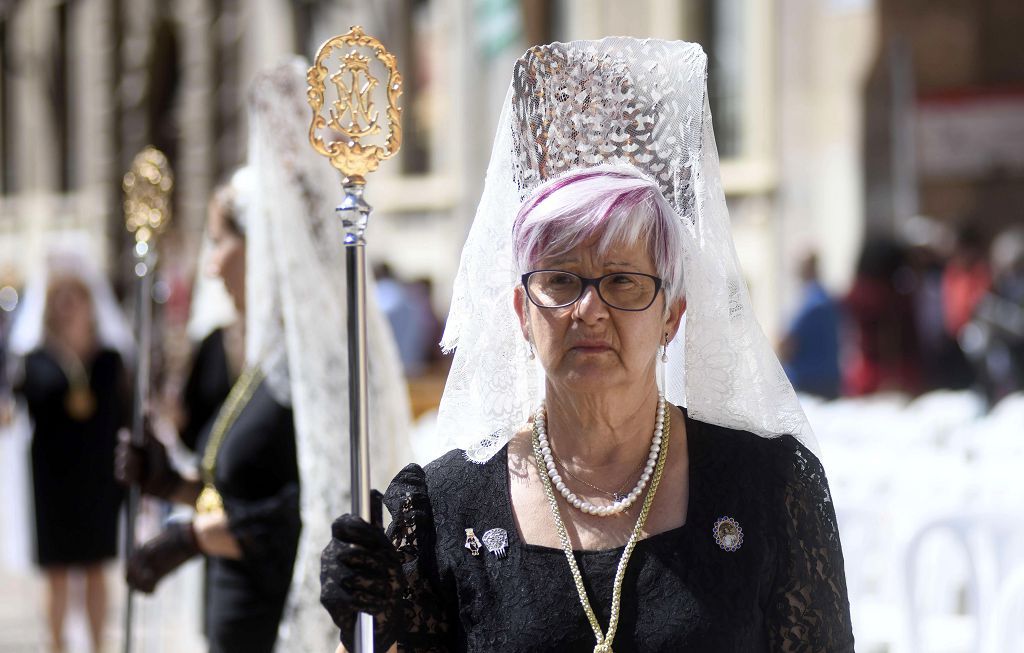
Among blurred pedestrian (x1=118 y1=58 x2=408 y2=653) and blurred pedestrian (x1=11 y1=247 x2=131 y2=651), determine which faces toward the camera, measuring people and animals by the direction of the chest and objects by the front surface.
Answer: blurred pedestrian (x1=11 y1=247 x2=131 y2=651)

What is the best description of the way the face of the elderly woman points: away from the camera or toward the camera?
toward the camera

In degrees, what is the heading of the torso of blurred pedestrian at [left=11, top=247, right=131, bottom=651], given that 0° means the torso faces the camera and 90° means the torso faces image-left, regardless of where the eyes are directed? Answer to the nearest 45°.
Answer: approximately 0°

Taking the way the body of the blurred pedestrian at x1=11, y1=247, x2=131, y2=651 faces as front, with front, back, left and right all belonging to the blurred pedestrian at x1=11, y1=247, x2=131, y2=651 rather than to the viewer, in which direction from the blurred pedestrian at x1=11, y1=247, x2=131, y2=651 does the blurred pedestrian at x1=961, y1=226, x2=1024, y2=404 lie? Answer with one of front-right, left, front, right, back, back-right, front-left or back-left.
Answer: left

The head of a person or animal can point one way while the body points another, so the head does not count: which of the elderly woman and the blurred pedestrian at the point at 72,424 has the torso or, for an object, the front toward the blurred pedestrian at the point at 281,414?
the blurred pedestrian at the point at 72,424

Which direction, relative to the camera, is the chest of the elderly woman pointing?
toward the camera

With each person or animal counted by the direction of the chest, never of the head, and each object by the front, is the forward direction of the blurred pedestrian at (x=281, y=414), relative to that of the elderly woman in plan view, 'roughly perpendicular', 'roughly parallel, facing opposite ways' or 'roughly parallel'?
roughly perpendicular

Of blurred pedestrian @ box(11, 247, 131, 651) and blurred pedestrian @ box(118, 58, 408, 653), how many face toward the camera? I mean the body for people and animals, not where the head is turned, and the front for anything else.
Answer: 1

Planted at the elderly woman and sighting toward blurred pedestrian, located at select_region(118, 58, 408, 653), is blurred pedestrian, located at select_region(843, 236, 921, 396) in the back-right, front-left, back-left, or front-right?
front-right

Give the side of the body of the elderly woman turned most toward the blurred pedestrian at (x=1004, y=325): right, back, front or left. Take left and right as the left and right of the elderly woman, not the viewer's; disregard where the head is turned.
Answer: back

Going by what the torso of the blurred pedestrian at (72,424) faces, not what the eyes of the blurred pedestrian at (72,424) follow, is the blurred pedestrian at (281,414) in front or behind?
in front
